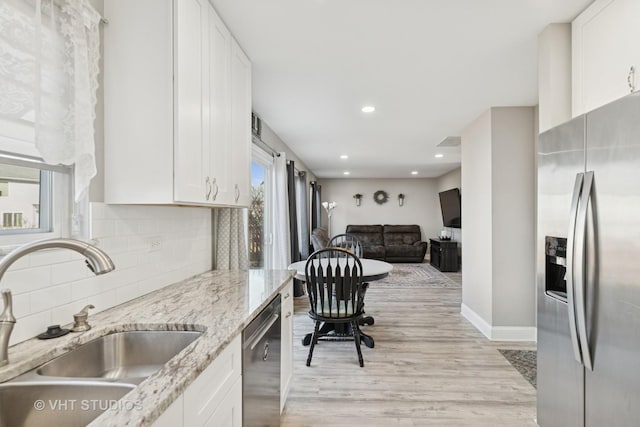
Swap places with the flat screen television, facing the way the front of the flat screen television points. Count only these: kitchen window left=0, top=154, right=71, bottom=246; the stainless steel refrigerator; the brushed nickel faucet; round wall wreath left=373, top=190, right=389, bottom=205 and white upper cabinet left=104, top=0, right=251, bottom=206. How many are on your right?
1

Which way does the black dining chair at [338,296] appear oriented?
away from the camera

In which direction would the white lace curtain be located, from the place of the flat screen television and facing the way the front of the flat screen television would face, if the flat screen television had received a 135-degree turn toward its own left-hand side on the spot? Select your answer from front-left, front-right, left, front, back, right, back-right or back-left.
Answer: right

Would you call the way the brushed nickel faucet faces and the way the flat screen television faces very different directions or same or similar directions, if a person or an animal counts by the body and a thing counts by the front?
very different directions

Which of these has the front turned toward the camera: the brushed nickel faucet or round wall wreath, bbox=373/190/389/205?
the round wall wreath

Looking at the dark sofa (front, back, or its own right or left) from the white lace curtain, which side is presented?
front

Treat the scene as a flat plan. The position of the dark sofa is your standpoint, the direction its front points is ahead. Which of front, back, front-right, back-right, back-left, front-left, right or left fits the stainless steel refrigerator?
front

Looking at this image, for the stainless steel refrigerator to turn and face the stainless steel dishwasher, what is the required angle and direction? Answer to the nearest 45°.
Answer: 0° — it already faces it

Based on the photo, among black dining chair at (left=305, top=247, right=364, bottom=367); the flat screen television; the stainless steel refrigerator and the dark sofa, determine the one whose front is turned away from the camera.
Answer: the black dining chair

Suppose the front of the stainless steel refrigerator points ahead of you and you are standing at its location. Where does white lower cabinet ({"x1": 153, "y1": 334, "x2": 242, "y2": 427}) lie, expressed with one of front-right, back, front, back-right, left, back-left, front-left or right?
front

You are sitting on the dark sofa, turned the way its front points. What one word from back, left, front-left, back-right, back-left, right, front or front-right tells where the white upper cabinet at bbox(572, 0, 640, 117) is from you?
front

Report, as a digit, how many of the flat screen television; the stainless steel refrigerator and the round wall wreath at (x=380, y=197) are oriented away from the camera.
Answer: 0

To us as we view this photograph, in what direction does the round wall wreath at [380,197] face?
facing the viewer

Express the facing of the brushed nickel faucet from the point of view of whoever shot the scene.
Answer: facing to the right of the viewer

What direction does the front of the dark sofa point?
toward the camera

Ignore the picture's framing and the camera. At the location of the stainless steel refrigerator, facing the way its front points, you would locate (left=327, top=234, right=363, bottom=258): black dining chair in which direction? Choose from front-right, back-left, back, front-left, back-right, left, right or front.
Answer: right

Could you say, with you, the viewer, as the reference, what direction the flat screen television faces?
facing the viewer and to the left of the viewer

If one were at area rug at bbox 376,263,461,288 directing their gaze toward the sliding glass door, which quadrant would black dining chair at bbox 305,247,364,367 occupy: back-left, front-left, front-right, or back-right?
front-left

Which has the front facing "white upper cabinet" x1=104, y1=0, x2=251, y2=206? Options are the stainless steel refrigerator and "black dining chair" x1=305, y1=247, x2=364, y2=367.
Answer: the stainless steel refrigerator
